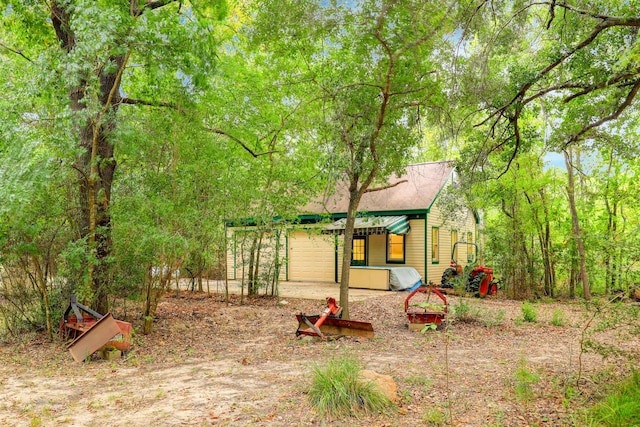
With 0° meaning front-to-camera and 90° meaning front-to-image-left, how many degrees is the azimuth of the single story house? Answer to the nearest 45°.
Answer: approximately 45°

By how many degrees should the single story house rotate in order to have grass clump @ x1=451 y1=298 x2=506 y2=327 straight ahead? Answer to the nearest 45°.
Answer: approximately 45° to its left

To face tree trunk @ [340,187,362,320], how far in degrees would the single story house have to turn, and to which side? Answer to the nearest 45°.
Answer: approximately 45° to its left

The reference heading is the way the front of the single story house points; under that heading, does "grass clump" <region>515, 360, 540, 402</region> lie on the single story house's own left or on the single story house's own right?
on the single story house's own left

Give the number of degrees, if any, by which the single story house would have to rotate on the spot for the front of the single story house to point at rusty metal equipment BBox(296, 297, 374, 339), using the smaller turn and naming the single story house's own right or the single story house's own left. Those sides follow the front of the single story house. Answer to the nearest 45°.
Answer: approximately 45° to the single story house's own left
